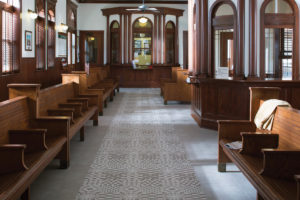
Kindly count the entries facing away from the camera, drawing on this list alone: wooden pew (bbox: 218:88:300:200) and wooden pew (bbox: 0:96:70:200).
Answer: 0

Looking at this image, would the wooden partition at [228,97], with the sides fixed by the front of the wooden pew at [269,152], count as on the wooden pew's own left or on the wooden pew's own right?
on the wooden pew's own right

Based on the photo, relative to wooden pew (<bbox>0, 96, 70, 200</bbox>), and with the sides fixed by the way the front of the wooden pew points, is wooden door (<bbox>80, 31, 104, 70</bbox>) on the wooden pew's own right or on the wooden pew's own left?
on the wooden pew's own left

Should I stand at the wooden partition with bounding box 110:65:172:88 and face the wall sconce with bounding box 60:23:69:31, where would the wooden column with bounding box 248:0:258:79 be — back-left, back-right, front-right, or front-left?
front-left

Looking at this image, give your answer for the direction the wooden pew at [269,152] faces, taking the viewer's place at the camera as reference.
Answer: facing the viewer and to the left of the viewer

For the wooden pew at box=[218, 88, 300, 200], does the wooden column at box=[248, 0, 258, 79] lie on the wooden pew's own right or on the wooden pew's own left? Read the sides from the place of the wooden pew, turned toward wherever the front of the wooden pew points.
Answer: on the wooden pew's own right

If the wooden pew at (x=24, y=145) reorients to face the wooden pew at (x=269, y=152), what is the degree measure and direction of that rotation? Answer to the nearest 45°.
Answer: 0° — it already faces it

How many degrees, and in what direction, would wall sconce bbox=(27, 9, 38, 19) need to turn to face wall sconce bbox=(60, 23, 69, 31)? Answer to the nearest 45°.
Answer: approximately 135° to its left

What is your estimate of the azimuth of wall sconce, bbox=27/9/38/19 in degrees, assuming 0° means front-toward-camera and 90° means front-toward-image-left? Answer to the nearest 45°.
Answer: approximately 315°

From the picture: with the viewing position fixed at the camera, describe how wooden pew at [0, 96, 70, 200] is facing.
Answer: facing the viewer and to the right of the viewer

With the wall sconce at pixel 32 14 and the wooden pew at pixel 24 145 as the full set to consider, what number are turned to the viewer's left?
0

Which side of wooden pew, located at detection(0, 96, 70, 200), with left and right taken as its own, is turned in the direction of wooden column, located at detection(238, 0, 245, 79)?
left
